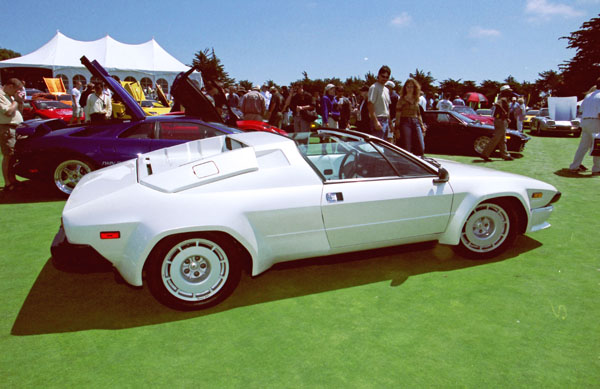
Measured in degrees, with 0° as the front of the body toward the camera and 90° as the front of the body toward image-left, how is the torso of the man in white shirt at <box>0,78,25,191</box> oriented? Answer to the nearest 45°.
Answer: approximately 270°

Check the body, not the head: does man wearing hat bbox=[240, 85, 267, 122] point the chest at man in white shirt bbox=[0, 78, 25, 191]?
no

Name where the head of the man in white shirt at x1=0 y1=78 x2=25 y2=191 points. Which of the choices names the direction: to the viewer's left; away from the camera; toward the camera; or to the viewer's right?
to the viewer's right

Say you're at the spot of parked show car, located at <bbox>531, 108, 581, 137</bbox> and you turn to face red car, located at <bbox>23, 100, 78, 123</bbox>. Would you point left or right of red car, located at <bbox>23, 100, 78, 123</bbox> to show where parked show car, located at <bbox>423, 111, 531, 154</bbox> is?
left

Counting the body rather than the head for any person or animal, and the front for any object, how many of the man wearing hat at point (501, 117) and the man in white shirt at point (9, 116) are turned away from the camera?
0
